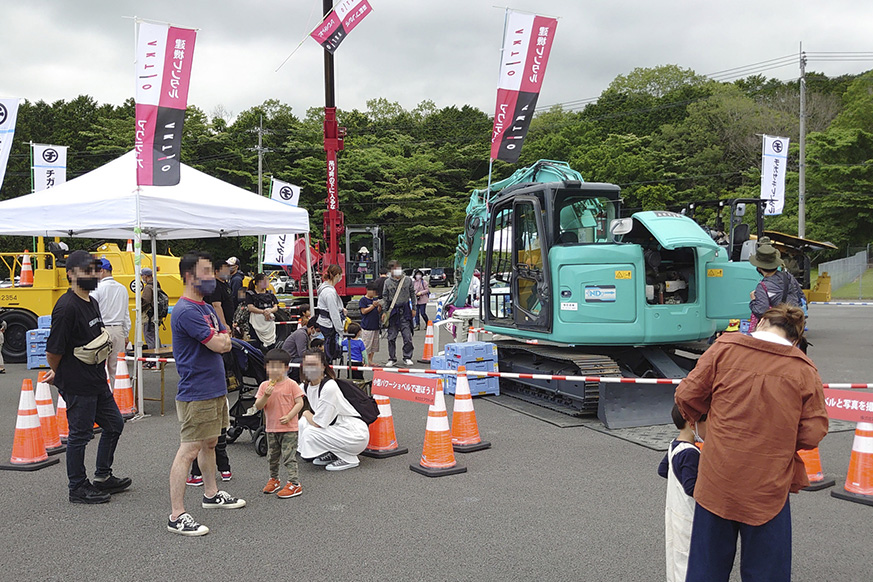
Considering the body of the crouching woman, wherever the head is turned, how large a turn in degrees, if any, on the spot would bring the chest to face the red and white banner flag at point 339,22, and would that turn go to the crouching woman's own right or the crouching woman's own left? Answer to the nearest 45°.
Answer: approximately 135° to the crouching woman's own right

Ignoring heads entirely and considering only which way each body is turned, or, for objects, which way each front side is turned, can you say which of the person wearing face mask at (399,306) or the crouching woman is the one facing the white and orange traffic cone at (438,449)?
the person wearing face mask

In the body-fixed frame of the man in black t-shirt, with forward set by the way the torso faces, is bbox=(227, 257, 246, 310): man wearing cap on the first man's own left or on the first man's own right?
on the first man's own left

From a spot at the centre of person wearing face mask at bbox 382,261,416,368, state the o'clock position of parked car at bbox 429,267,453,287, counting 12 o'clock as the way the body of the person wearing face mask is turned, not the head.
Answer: The parked car is roughly at 6 o'clock from the person wearing face mask.

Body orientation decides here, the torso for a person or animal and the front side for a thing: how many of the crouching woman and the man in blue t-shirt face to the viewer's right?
1

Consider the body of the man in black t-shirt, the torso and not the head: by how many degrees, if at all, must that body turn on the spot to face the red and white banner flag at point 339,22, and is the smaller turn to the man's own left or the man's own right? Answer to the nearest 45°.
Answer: approximately 90° to the man's own left

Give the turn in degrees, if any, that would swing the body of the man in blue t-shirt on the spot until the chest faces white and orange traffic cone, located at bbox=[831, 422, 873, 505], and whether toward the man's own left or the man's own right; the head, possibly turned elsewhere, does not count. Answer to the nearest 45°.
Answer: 0° — they already face it

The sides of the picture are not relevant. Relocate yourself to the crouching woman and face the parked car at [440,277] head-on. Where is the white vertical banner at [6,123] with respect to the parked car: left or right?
left

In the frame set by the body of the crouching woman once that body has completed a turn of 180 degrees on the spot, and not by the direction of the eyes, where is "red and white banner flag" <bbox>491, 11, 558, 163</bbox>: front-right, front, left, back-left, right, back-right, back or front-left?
front

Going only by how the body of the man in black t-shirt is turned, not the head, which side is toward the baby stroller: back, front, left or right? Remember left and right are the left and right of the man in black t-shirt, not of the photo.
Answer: left

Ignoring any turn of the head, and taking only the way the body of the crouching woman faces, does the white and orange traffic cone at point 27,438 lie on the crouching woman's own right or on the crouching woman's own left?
on the crouching woman's own right

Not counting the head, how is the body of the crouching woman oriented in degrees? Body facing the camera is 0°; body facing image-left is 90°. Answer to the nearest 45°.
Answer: approximately 45°

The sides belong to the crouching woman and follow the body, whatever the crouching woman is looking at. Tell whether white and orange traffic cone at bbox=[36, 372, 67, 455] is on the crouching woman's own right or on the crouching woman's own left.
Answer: on the crouching woman's own right

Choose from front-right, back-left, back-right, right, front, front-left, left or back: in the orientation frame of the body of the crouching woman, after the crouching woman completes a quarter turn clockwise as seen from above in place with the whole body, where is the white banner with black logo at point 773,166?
right
